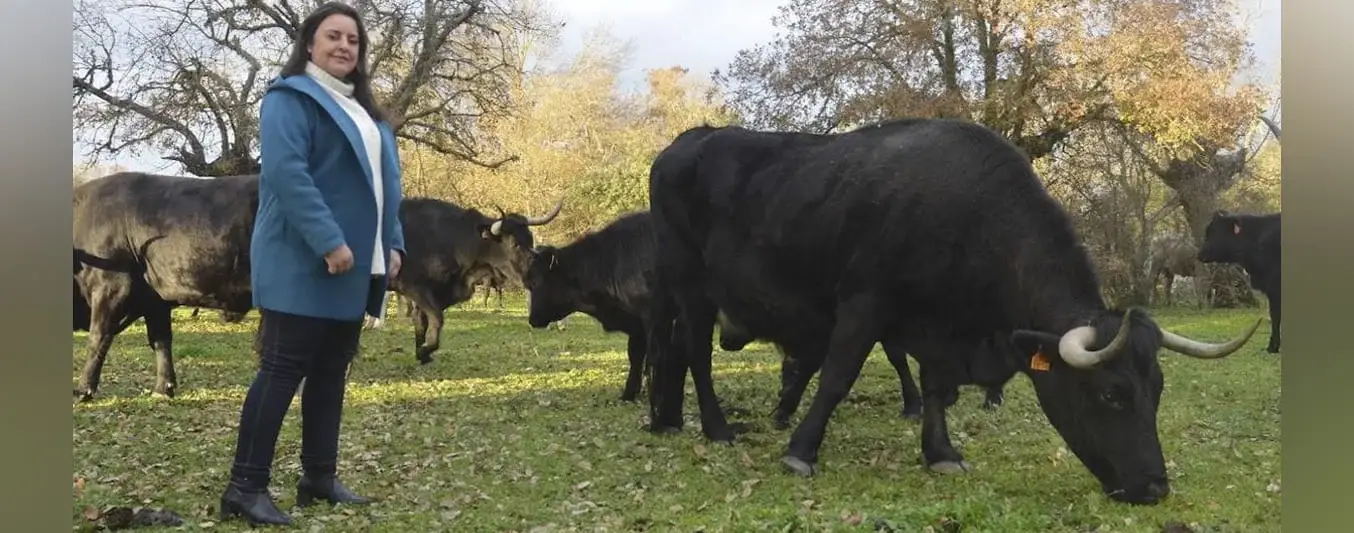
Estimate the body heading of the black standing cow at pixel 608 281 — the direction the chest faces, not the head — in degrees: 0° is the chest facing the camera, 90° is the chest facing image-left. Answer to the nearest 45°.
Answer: approximately 90°

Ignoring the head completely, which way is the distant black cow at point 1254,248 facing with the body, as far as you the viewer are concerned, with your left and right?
facing to the left of the viewer

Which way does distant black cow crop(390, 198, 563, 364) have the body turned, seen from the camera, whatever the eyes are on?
to the viewer's right

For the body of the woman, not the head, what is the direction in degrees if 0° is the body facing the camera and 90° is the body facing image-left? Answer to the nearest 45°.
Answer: approximately 315°

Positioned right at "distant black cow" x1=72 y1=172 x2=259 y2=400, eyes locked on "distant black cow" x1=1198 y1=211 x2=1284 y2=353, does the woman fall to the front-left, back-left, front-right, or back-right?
front-right

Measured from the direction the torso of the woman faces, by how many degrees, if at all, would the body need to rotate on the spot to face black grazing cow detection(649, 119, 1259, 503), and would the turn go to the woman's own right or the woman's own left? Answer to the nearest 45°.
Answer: approximately 45° to the woman's own left

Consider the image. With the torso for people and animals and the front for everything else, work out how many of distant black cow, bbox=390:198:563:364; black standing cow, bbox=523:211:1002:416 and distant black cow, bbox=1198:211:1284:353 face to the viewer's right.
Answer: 1

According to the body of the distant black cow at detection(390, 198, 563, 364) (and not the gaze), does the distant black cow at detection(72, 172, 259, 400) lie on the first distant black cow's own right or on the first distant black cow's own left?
on the first distant black cow's own right

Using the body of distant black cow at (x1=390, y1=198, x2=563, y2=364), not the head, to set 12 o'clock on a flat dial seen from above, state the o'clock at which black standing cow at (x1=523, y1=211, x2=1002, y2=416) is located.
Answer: The black standing cow is roughly at 1 o'clock from the distant black cow.

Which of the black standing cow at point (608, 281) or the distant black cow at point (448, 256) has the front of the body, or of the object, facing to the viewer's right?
the distant black cow
